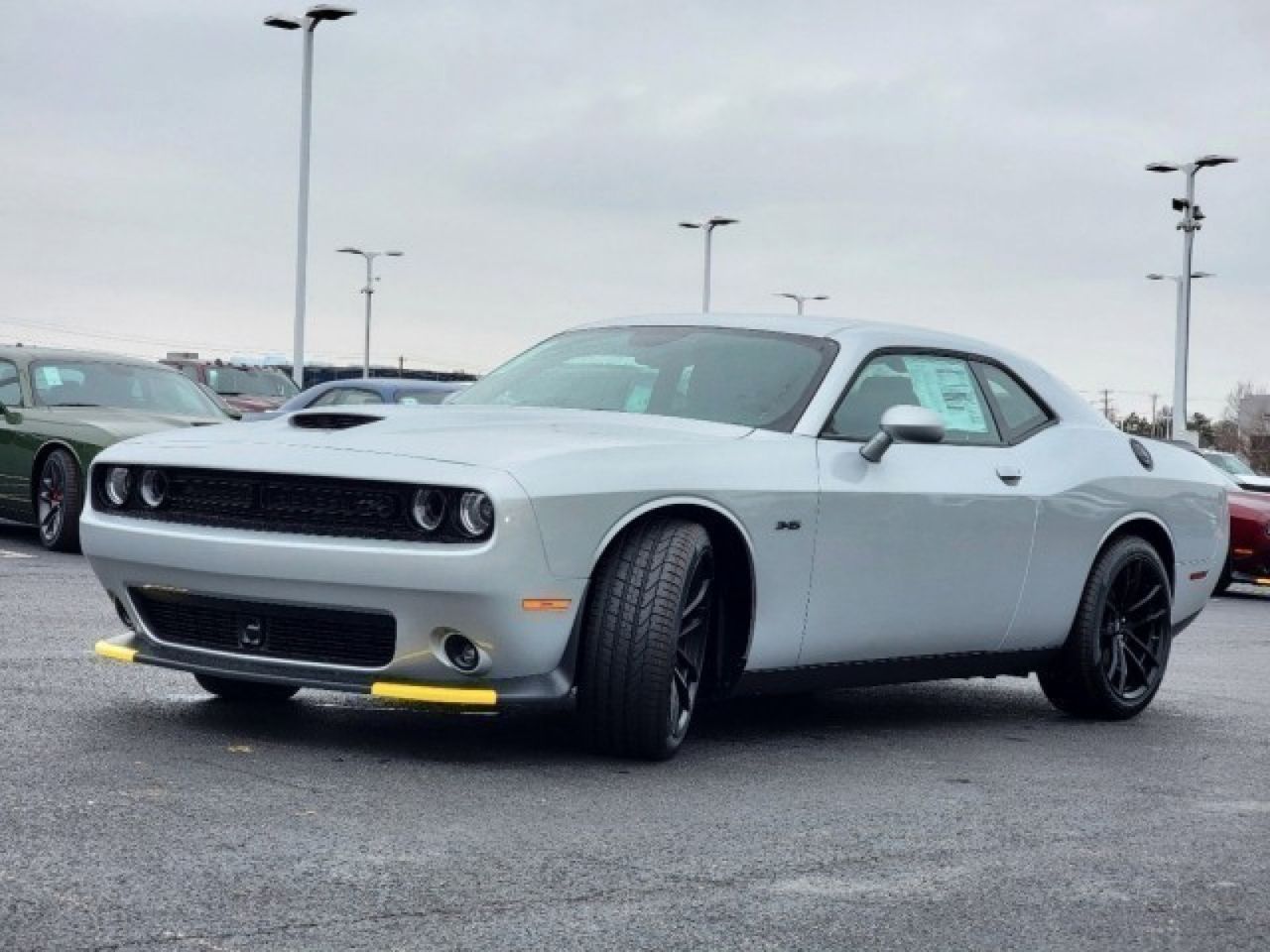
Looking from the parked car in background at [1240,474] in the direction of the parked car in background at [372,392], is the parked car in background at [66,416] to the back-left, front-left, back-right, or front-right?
front-left

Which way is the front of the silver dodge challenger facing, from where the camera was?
facing the viewer and to the left of the viewer

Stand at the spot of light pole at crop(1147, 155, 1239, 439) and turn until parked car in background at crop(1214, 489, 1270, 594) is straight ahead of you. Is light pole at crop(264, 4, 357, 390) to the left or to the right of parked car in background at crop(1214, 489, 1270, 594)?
right

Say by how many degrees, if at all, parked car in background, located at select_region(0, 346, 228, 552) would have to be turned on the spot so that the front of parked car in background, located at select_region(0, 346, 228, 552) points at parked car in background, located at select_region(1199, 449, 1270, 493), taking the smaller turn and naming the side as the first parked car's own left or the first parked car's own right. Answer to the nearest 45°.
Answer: approximately 45° to the first parked car's own left

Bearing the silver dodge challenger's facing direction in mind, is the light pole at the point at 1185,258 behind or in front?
behind

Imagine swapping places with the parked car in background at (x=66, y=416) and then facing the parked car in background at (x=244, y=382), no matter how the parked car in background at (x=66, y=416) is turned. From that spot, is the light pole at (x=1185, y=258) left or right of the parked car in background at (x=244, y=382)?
right

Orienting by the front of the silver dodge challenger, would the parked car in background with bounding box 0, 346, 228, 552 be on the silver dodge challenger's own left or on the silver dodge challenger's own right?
on the silver dodge challenger's own right

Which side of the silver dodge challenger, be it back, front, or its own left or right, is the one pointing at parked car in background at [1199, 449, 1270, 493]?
back

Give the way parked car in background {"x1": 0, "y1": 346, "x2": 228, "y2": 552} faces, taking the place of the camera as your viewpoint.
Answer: facing the viewer and to the right of the viewer

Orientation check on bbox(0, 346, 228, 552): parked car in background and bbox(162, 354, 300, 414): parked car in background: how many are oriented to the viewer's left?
0

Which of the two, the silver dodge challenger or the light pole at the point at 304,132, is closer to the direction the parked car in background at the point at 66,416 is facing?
the silver dodge challenger

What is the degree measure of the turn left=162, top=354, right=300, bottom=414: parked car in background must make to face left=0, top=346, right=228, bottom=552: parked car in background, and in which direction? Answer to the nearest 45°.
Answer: approximately 45° to its right

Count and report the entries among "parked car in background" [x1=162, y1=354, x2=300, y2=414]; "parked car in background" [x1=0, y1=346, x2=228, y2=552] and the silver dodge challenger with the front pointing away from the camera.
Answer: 0

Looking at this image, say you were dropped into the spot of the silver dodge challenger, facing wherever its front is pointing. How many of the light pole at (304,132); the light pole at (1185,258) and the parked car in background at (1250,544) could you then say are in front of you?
0

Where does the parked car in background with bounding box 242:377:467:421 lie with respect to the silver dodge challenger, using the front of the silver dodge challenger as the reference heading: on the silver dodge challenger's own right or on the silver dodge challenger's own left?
on the silver dodge challenger's own right
